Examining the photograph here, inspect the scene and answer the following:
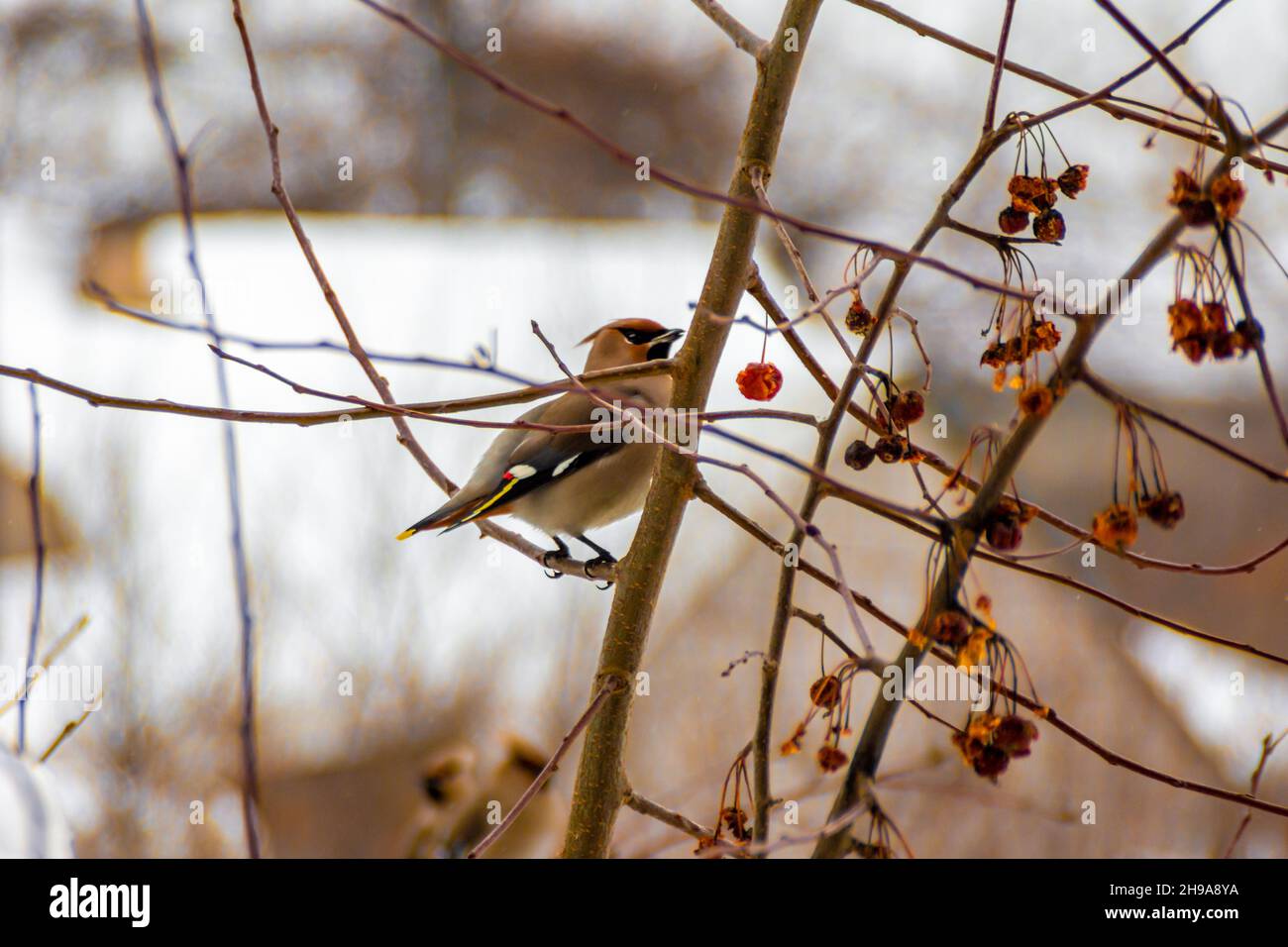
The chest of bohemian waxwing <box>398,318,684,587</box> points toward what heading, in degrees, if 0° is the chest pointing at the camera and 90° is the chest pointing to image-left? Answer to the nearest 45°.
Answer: approximately 270°
